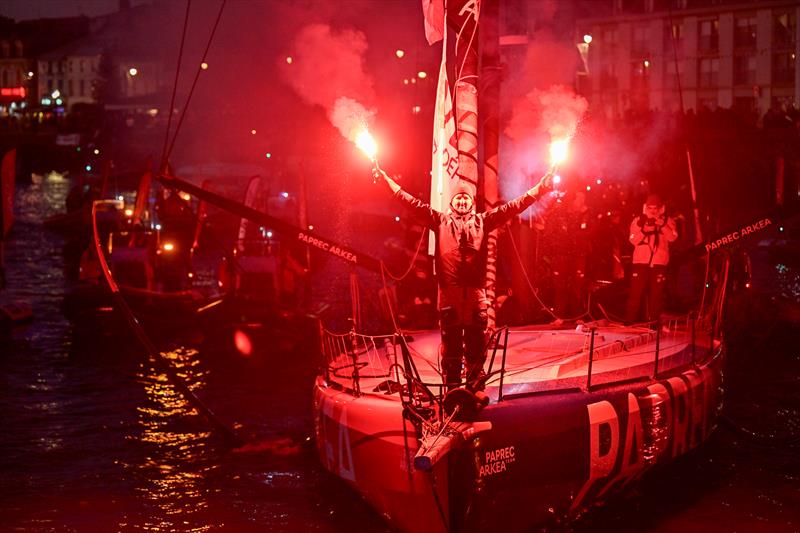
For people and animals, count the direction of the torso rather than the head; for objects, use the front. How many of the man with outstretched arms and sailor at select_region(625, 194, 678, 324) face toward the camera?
2

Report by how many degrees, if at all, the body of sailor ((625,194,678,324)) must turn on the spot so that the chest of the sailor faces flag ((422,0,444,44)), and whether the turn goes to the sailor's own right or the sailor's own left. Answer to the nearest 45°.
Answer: approximately 45° to the sailor's own right

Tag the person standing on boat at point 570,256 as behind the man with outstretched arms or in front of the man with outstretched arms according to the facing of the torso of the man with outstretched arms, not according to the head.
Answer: behind

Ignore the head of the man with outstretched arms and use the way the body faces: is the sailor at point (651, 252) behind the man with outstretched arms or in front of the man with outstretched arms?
behind

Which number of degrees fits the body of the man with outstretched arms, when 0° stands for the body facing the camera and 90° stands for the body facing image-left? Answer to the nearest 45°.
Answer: approximately 0°
